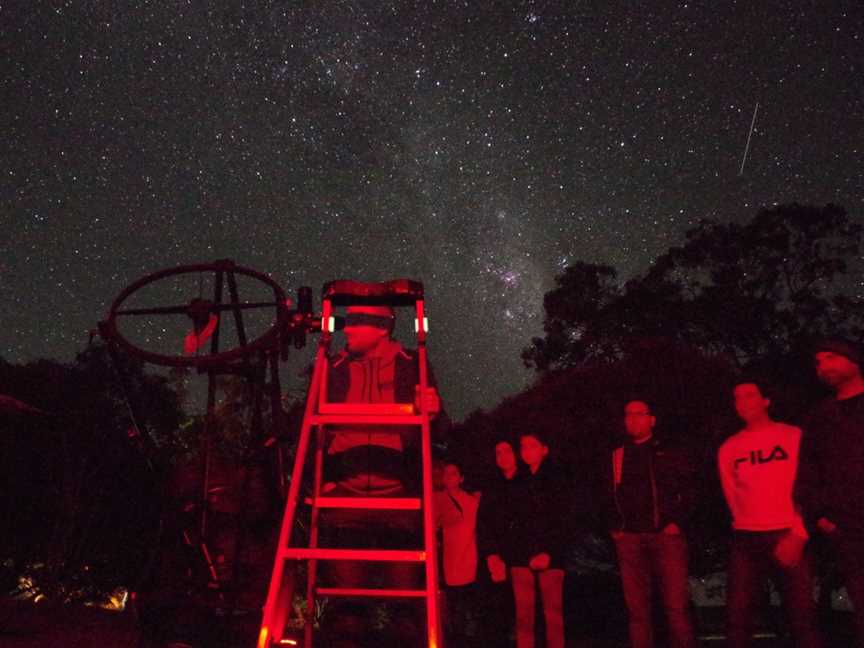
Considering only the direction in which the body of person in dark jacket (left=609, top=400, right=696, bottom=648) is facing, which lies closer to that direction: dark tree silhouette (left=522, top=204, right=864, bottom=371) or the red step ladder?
the red step ladder

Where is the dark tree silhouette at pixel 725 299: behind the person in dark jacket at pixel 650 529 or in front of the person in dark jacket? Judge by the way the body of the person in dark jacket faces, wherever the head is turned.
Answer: behind

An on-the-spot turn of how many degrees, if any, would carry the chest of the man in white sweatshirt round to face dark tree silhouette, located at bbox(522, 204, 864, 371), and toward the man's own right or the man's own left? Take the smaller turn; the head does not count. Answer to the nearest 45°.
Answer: approximately 180°

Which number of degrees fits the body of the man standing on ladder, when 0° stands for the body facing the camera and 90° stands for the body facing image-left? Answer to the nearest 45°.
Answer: approximately 0°
